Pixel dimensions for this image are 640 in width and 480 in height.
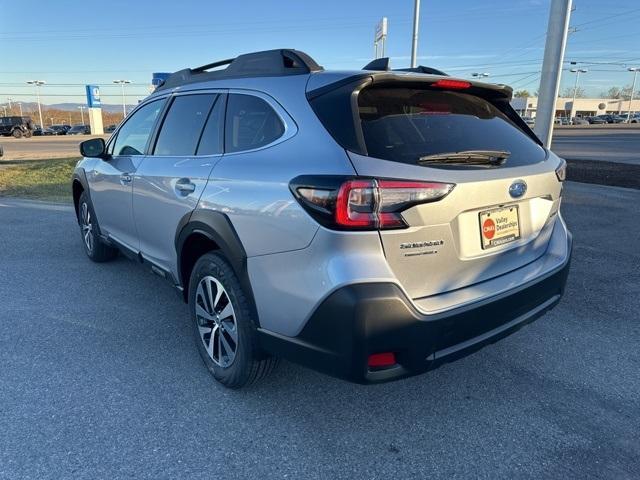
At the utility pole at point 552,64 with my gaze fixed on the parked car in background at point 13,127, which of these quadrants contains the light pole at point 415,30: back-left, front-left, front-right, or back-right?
front-right

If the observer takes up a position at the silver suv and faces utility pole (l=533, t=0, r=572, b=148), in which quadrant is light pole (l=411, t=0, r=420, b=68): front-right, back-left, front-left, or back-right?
front-left

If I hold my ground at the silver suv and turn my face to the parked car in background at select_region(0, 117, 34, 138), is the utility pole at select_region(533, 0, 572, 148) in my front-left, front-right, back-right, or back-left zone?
front-right

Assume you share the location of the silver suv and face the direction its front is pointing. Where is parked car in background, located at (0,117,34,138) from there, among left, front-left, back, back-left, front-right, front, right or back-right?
front

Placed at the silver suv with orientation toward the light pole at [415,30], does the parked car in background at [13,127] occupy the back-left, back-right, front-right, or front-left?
front-left

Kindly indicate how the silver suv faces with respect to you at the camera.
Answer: facing away from the viewer and to the left of the viewer

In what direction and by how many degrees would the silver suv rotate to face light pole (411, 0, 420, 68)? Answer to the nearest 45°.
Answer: approximately 45° to its right

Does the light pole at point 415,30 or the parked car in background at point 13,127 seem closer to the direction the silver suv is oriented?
the parked car in background

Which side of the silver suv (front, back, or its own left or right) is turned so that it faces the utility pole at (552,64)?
right

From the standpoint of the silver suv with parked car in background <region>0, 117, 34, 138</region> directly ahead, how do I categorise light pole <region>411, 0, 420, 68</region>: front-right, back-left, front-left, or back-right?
front-right
